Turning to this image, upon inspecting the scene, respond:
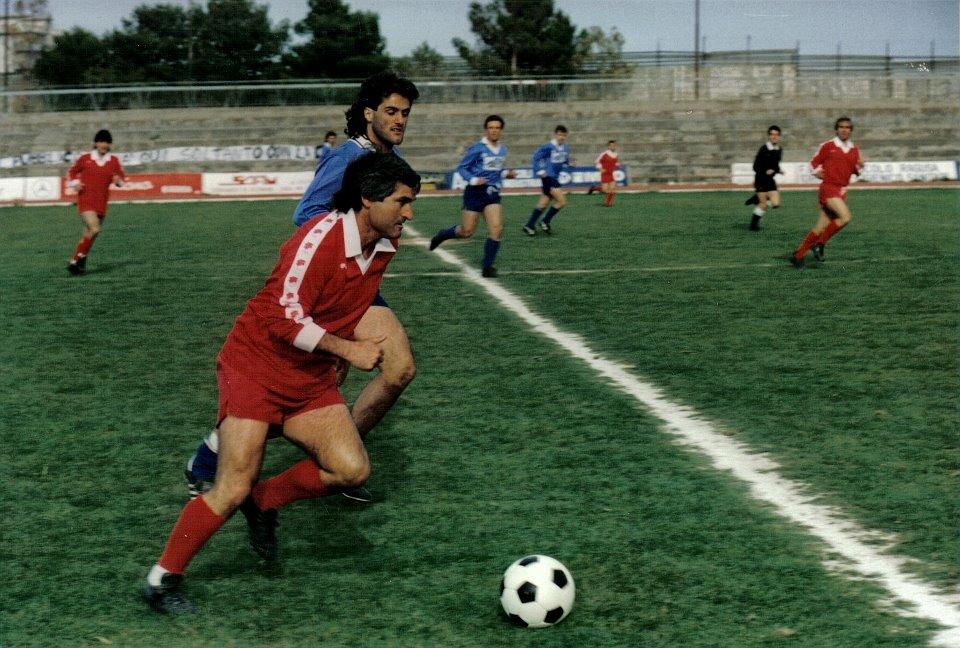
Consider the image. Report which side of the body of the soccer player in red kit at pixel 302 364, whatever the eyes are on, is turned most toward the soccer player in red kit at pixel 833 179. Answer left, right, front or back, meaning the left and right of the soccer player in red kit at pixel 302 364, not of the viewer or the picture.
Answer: left

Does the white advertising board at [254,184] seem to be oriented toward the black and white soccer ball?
yes

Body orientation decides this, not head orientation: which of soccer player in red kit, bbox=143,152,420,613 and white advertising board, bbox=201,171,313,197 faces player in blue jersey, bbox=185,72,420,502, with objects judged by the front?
the white advertising board

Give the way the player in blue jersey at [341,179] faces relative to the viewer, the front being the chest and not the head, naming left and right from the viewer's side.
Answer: facing the viewer and to the right of the viewer

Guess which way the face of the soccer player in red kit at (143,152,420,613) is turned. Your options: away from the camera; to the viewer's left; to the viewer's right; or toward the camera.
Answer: to the viewer's right

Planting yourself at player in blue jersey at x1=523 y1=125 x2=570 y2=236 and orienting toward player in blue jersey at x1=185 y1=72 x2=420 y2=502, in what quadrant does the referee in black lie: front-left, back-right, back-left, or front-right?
back-left

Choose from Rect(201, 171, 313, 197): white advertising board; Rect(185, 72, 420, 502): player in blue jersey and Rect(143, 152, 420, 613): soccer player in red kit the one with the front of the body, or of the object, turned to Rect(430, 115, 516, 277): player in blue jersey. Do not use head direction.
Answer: the white advertising board

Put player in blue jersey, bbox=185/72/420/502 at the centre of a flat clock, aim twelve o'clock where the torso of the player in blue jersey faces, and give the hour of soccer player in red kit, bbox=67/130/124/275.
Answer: The soccer player in red kit is roughly at 7 o'clock from the player in blue jersey.

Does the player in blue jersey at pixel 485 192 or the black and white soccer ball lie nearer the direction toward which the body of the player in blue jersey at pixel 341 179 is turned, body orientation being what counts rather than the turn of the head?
the black and white soccer ball

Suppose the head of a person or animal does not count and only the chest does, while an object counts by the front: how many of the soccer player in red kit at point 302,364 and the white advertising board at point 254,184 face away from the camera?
0
